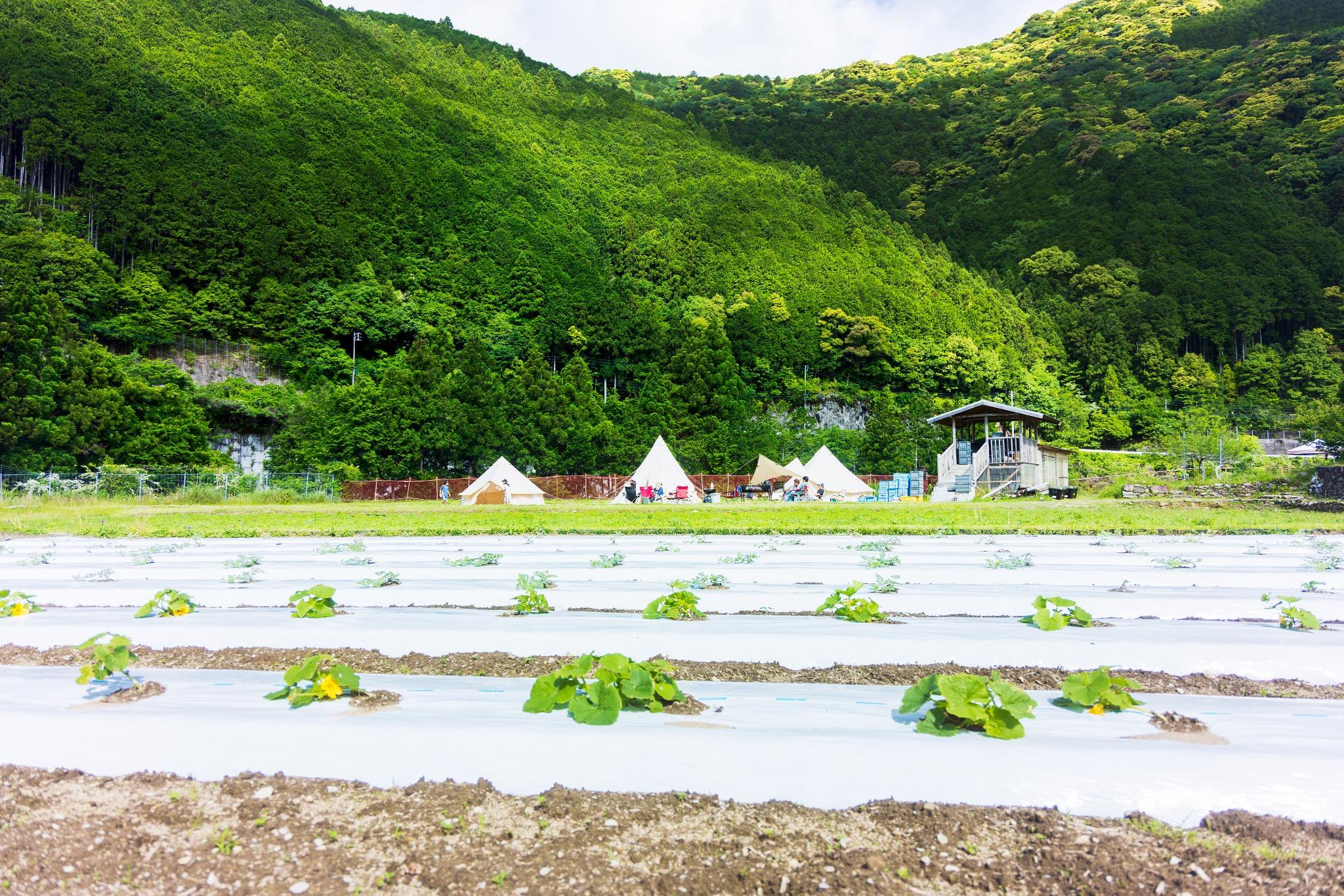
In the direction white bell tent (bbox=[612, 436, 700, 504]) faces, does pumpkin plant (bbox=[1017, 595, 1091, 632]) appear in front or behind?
in front

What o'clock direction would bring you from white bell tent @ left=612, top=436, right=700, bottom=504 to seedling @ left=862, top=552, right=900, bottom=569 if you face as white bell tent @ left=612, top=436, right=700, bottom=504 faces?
The seedling is roughly at 12 o'clock from the white bell tent.

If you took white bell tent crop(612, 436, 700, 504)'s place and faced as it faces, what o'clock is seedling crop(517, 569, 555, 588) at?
The seedling is roughly at 12 o'clock from the white bell tent.

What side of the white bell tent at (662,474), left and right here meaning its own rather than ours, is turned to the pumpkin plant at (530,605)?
front

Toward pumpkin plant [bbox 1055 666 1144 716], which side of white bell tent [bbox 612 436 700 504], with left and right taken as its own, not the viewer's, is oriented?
front

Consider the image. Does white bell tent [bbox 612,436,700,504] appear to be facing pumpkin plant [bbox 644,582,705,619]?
yes

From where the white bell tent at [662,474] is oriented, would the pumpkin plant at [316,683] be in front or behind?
in front

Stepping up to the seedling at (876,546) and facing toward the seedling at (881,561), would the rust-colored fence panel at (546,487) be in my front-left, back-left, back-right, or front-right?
back-right

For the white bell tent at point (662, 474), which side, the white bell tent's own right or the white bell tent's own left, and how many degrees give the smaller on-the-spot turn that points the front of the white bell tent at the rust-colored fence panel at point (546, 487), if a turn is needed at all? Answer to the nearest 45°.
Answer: approximately 135° to the white bell tent's own right

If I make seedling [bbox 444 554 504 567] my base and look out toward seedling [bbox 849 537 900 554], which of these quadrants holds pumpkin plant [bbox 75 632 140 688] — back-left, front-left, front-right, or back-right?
back-right

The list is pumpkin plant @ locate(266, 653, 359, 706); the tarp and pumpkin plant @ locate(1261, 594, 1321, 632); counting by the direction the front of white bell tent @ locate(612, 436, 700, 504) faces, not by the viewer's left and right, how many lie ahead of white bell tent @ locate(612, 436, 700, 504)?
2

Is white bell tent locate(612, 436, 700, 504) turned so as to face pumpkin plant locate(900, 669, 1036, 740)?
yes

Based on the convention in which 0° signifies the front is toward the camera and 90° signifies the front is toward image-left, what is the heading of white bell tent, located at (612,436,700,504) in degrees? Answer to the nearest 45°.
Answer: approximately 0°
